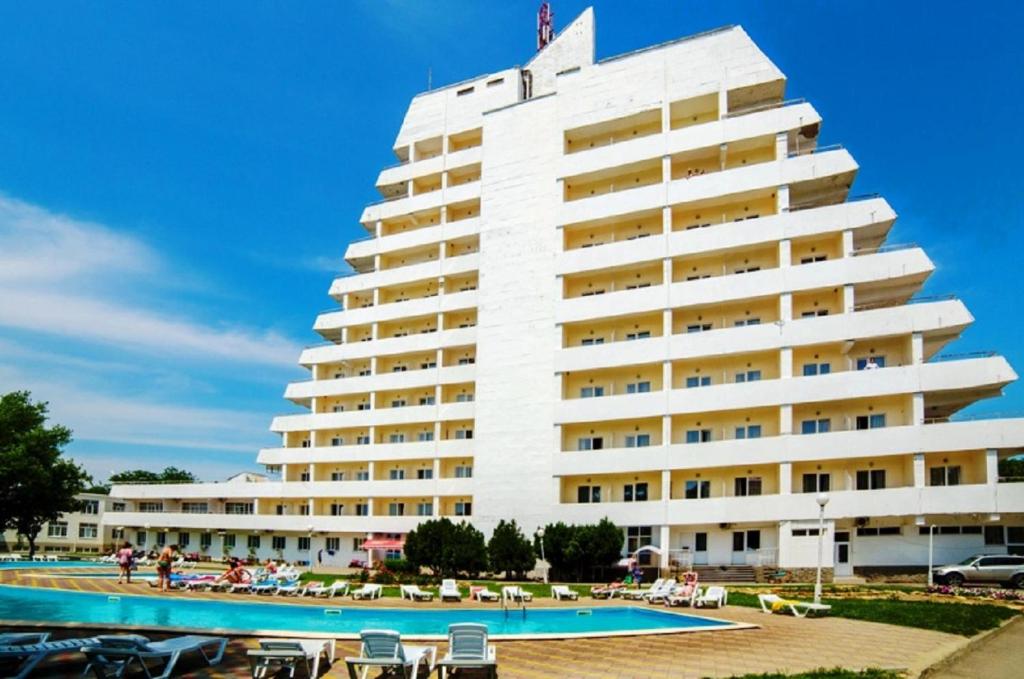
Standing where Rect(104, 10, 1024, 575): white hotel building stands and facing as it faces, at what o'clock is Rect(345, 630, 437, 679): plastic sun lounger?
The plastic sun lounger is roughly at 11 o'clock from the white hotel building.

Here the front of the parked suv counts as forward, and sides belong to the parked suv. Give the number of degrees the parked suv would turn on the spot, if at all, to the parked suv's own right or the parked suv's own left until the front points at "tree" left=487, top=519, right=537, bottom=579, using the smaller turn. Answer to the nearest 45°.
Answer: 0° — it already faces it

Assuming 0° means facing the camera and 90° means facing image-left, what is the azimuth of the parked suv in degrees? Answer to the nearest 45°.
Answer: approximately 90°

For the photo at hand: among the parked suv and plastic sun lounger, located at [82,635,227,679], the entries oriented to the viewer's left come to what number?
1

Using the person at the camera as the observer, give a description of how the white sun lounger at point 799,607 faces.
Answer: facing to the right of the viewer

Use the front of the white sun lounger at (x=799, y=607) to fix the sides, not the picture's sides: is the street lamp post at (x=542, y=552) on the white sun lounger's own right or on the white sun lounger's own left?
on the white sun lounger's own left

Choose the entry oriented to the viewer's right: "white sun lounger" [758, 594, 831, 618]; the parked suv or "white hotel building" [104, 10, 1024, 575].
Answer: the white sun lounger
